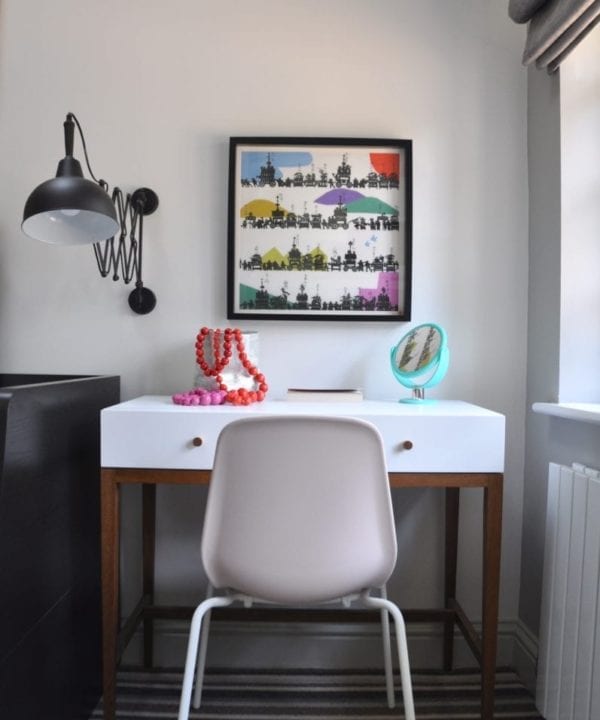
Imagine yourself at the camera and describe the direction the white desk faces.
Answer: facing the viewer

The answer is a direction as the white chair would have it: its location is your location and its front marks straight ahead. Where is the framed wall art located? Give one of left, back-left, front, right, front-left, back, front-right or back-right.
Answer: front

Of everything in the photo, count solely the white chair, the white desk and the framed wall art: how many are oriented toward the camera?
2

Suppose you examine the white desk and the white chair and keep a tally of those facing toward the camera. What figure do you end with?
1

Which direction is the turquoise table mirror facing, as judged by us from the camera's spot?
facing the viewer and to the left of the viewer

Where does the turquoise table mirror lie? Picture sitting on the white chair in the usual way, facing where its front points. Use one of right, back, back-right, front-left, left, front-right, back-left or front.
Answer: front-right

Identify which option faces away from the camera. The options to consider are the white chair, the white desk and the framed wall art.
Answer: the white chair

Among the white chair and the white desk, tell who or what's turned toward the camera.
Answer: the white desk

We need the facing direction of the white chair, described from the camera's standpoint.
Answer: facing away from the viewer

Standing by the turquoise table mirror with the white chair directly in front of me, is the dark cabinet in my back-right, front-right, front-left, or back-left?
front-right

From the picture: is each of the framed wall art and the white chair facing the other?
yes

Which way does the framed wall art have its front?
toward the camera
